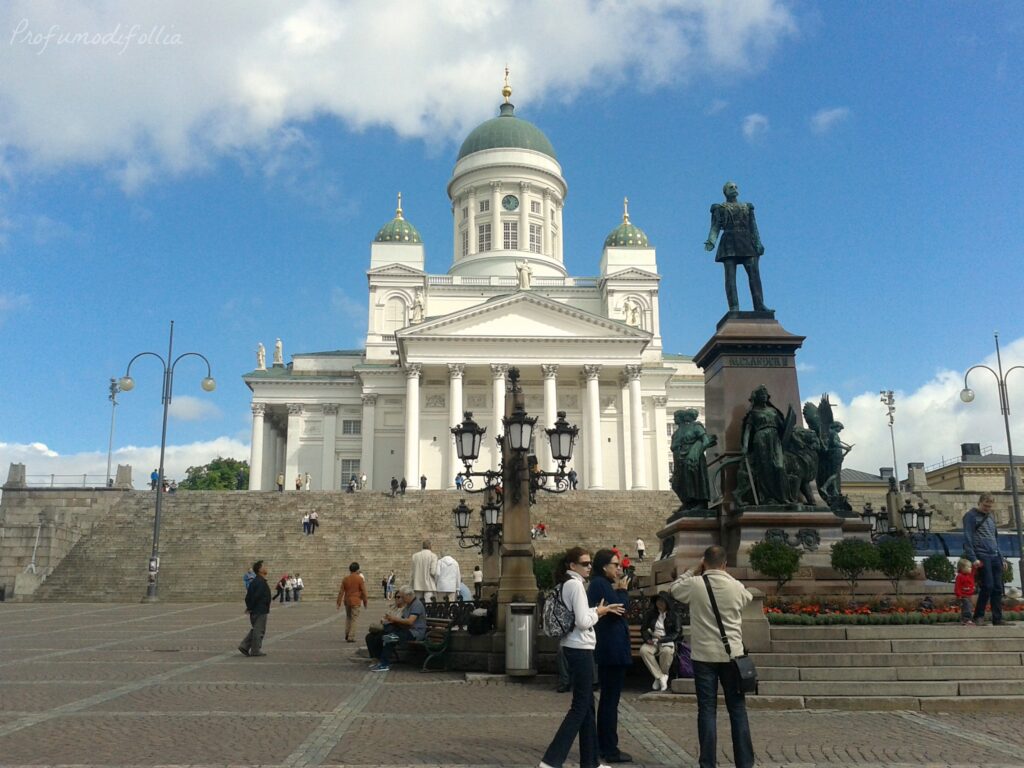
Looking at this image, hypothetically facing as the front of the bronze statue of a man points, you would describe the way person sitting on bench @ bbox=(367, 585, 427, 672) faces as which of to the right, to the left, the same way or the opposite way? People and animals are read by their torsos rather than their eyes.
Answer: to the right

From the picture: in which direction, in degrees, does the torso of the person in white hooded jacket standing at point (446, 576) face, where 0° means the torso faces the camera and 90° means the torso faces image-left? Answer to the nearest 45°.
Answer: approximately 180°

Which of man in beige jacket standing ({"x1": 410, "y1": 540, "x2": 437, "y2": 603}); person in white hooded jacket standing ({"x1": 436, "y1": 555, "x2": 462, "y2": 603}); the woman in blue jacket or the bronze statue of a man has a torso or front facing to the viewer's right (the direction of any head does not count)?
the woman in blue jacket

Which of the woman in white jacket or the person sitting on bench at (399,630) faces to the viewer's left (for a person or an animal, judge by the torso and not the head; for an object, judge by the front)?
the person sitting on bench

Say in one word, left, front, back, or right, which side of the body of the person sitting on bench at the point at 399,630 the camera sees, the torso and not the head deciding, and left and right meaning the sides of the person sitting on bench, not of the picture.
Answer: left

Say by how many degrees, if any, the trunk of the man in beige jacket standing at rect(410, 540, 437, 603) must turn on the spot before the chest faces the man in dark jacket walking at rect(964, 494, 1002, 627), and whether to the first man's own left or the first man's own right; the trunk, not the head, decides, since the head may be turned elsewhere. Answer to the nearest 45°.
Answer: approximately 135° to the first man's own right

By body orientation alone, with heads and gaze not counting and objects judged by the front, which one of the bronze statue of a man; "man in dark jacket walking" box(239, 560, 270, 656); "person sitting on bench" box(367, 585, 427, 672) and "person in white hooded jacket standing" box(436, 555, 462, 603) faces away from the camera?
the person in white hooded jacket standing

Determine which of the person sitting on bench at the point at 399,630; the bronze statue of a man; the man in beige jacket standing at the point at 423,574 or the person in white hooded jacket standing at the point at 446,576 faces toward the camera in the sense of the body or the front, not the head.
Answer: the bronze statue of a man

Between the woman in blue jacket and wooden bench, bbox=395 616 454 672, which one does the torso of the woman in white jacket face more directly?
the woman in blue jacket

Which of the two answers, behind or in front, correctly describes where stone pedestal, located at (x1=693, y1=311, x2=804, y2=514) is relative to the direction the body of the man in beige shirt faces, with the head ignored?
in front
